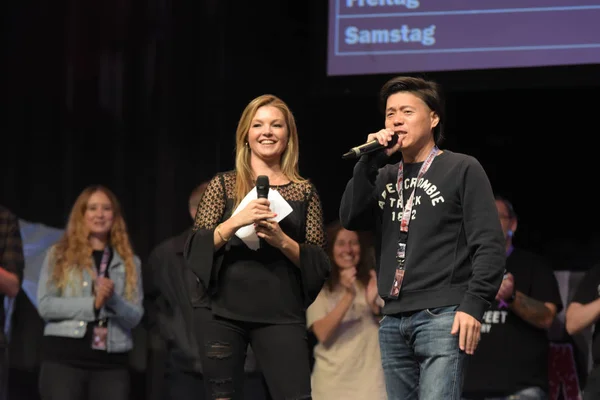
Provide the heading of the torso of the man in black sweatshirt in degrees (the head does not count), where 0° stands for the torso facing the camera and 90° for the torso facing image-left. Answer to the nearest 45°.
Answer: approximately 45°

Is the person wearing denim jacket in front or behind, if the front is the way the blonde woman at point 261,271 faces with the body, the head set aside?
behind

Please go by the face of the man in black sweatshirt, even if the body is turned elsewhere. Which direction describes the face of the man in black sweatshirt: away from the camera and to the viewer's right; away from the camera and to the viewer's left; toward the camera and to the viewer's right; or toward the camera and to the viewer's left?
toward the camera and to the viewer's left

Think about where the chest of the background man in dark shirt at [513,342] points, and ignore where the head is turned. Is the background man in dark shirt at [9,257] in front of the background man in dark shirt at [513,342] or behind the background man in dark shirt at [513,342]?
in front

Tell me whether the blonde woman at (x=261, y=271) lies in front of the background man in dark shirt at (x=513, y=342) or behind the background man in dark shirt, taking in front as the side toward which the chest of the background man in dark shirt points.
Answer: in front

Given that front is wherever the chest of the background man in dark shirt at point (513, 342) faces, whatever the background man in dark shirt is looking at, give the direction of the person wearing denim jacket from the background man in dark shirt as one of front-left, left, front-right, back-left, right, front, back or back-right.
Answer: front-right

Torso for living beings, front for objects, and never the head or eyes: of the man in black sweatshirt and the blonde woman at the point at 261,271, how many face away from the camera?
0

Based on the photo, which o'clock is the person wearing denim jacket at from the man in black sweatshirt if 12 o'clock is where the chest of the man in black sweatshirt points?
The person wearing denim jacket is roughly at 3 o'clock from the man in black sweatshirt.

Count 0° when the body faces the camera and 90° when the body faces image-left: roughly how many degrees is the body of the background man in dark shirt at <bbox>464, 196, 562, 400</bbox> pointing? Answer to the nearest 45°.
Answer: approximately 45°

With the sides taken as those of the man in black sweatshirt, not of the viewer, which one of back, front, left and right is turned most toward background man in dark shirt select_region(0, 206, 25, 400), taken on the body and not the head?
right

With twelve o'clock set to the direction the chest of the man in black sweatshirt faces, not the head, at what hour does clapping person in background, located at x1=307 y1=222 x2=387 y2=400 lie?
The clapping person in background is roughly at 4 o'clock from the man in black sweatshirt.
